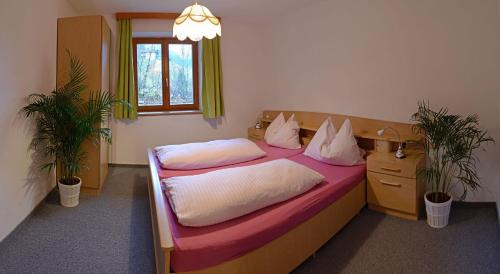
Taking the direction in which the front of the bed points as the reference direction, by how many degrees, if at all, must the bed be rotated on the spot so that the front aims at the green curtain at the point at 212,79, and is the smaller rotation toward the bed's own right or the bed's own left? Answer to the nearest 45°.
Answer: approximately 135° to the bed's own right

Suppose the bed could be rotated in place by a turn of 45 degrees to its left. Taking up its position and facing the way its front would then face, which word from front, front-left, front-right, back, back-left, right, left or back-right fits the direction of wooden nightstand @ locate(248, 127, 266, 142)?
back

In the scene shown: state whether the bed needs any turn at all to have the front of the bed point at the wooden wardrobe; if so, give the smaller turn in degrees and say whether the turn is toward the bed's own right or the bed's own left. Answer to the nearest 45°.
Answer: approximately 90° to the bed's own right

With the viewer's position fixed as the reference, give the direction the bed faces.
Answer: facing the viewer and to the left of the viewer
